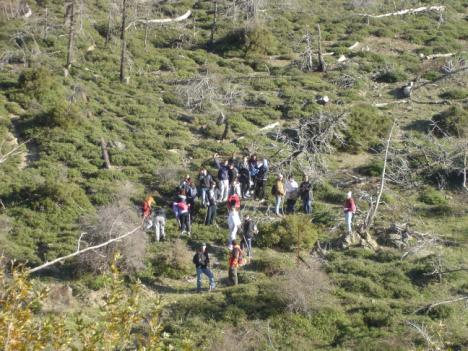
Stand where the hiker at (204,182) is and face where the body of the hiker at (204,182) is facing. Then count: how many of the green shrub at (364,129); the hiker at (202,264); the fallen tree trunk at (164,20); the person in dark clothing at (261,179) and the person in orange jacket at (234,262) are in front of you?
2

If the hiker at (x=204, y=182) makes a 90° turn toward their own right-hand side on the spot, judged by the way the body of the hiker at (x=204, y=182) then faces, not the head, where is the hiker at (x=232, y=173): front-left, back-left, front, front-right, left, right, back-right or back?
back-right

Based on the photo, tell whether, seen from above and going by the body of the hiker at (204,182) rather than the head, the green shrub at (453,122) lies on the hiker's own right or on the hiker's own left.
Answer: on the hiker's own left

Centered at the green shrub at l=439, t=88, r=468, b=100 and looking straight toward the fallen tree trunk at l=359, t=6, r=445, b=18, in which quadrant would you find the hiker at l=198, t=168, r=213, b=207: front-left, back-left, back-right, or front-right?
back-left

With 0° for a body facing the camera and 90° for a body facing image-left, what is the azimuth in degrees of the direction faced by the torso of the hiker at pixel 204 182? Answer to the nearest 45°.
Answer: approximately 0°

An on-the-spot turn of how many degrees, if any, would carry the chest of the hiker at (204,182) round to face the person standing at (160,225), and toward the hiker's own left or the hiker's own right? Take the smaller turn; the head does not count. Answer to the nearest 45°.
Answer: approximately 45° to the hiker's own right

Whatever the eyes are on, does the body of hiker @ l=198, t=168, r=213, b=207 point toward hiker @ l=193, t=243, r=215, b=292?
yes

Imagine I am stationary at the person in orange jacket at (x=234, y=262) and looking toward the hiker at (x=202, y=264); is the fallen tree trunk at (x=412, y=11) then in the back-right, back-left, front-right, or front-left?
back-right

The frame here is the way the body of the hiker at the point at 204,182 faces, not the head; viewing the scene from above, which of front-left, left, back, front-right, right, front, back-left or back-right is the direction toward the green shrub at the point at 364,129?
back-left
